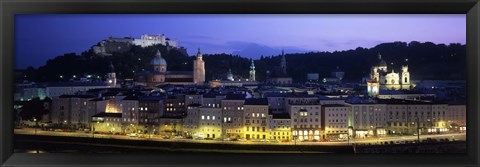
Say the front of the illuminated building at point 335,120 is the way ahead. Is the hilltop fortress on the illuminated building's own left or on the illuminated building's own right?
on the illuminated building's own right
